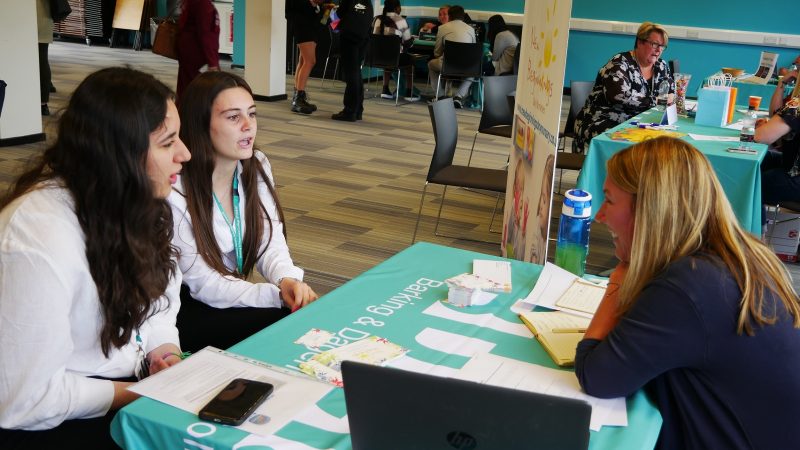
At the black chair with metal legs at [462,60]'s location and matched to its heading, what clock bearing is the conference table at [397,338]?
The conference table is roughly at 6 o'clock from the black chair with metal legs.

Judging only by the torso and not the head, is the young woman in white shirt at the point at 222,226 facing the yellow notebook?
yes

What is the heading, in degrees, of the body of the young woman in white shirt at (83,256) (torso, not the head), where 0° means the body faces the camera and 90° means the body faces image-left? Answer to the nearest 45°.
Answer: approximately 270°

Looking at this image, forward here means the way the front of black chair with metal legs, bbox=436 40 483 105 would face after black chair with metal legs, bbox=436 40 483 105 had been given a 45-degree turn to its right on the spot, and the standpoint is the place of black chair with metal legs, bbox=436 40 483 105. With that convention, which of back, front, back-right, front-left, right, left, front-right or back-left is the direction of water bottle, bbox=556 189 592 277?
back-right

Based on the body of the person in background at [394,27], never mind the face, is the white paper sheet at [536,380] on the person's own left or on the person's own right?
on the person's own right

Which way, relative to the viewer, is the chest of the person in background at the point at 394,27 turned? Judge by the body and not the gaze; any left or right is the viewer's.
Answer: facing away from the viewer and to the right of the viewer

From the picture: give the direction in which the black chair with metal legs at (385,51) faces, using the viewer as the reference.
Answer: facing away from the viewer and to the right of the viewer

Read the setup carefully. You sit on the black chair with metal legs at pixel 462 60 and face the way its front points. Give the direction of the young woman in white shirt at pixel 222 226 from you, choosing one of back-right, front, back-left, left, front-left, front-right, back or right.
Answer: back

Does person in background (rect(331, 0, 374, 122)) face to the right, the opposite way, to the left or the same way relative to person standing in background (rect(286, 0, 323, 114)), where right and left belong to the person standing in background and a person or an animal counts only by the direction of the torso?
the opposite way

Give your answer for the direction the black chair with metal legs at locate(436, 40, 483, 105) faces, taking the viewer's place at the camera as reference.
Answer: facing away from the viewer

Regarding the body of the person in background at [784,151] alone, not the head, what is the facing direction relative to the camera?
to the viewer's left

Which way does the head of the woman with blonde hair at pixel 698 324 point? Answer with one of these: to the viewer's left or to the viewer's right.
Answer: to the viewer's left

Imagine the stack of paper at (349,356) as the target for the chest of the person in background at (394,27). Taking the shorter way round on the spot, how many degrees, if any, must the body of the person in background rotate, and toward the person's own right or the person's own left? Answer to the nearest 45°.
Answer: approximately 135° to the person's own right
